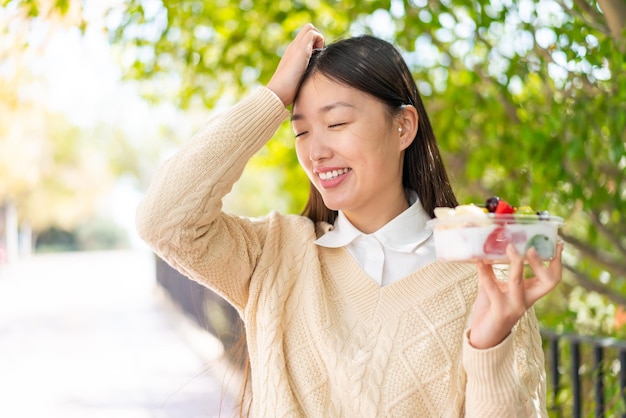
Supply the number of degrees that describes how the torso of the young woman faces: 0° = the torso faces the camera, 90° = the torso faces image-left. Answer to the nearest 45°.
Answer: approximately 0°

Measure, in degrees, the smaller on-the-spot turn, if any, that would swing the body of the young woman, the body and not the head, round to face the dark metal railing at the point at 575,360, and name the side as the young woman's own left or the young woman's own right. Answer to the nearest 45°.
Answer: approximately 135° to the young woman's own left
